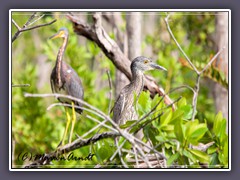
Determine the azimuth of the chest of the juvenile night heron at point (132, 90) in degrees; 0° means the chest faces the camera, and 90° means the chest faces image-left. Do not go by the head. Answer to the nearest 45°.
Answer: approximately 270°

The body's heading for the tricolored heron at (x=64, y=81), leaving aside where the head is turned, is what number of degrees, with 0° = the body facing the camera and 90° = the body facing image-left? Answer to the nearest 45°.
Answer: approximately 45°

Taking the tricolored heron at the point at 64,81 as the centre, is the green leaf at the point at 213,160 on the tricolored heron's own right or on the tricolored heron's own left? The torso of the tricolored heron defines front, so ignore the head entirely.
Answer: on the tricolored heron's own left
